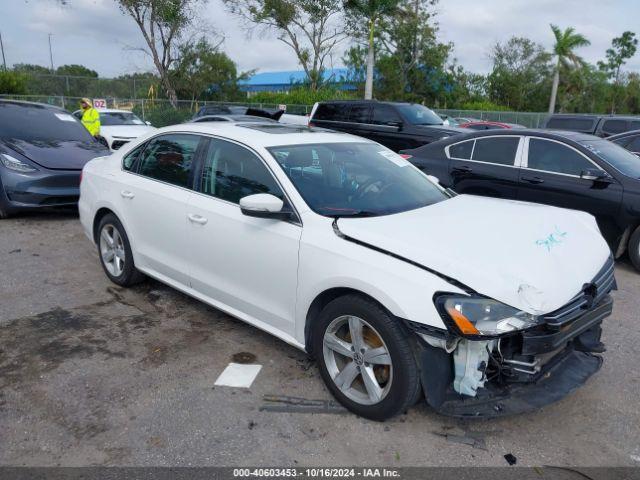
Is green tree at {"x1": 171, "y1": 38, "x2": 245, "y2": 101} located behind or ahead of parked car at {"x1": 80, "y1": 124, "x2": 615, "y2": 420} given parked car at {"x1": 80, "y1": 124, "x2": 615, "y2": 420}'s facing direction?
behind

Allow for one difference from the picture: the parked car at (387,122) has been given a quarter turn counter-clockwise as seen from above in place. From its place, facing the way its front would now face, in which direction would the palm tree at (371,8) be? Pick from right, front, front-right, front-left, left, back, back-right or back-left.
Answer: front-left

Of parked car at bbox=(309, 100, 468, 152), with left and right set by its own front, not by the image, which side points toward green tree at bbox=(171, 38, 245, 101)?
back

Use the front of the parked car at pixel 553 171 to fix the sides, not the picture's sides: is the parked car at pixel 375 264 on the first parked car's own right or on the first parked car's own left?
on the first parked car's own right

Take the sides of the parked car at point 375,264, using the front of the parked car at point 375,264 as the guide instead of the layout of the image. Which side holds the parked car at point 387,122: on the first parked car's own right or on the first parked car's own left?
on the first parked car's own left
